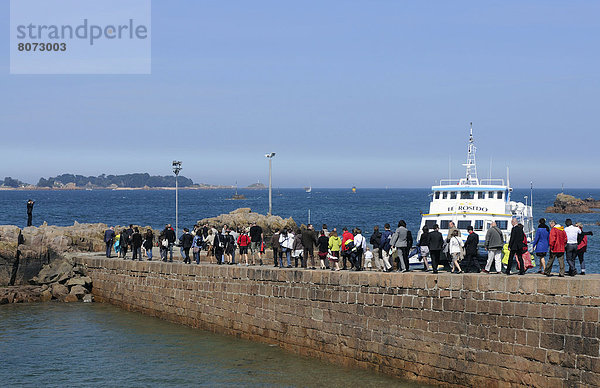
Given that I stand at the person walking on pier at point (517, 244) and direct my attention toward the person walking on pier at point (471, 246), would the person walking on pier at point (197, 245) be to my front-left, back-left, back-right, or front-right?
front-left

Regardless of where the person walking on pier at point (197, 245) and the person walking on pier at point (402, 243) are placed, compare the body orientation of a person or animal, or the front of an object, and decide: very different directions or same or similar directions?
same or similar directions

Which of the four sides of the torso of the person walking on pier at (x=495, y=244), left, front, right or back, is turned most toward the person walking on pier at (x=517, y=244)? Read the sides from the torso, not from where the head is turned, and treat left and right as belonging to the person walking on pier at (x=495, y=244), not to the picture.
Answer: back

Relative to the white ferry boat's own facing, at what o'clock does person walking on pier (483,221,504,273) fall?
The person walking on pier is roughly at 12 o'clock from the white ferry boat.

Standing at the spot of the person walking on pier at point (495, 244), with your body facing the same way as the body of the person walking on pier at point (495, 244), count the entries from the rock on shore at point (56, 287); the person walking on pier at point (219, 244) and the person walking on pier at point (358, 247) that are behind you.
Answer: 0

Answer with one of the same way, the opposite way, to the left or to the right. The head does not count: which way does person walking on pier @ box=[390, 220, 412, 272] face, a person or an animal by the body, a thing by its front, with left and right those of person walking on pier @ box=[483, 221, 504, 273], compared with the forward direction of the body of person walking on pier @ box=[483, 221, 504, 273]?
the same way

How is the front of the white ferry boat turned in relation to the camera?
facing the viewer

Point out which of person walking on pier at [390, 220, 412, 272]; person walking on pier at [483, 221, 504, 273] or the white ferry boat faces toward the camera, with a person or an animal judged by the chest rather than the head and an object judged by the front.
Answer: the white ferry boat

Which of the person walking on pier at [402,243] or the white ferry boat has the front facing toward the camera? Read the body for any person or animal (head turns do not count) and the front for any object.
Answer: the white ferry boat

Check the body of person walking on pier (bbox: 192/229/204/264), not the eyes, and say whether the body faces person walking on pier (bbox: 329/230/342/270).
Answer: no

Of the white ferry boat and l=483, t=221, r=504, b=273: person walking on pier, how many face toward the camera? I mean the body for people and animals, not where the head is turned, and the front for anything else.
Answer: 1

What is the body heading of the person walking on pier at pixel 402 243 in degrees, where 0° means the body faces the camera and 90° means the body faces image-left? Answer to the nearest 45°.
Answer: approximately 135°

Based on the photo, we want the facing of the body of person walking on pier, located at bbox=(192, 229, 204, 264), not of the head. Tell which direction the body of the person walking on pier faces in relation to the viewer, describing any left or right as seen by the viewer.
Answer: facing away from the viewer and to the left of the viewer
